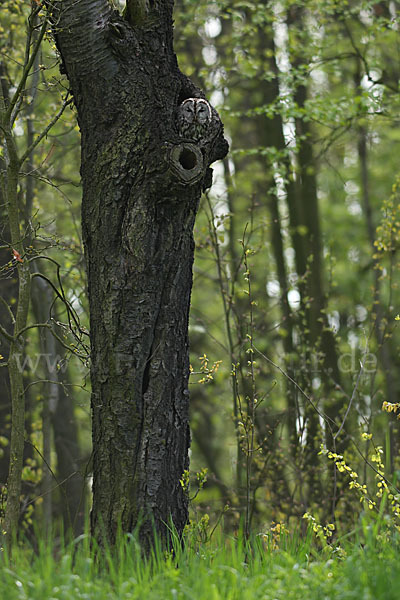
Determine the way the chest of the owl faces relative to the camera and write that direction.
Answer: toward the camera
